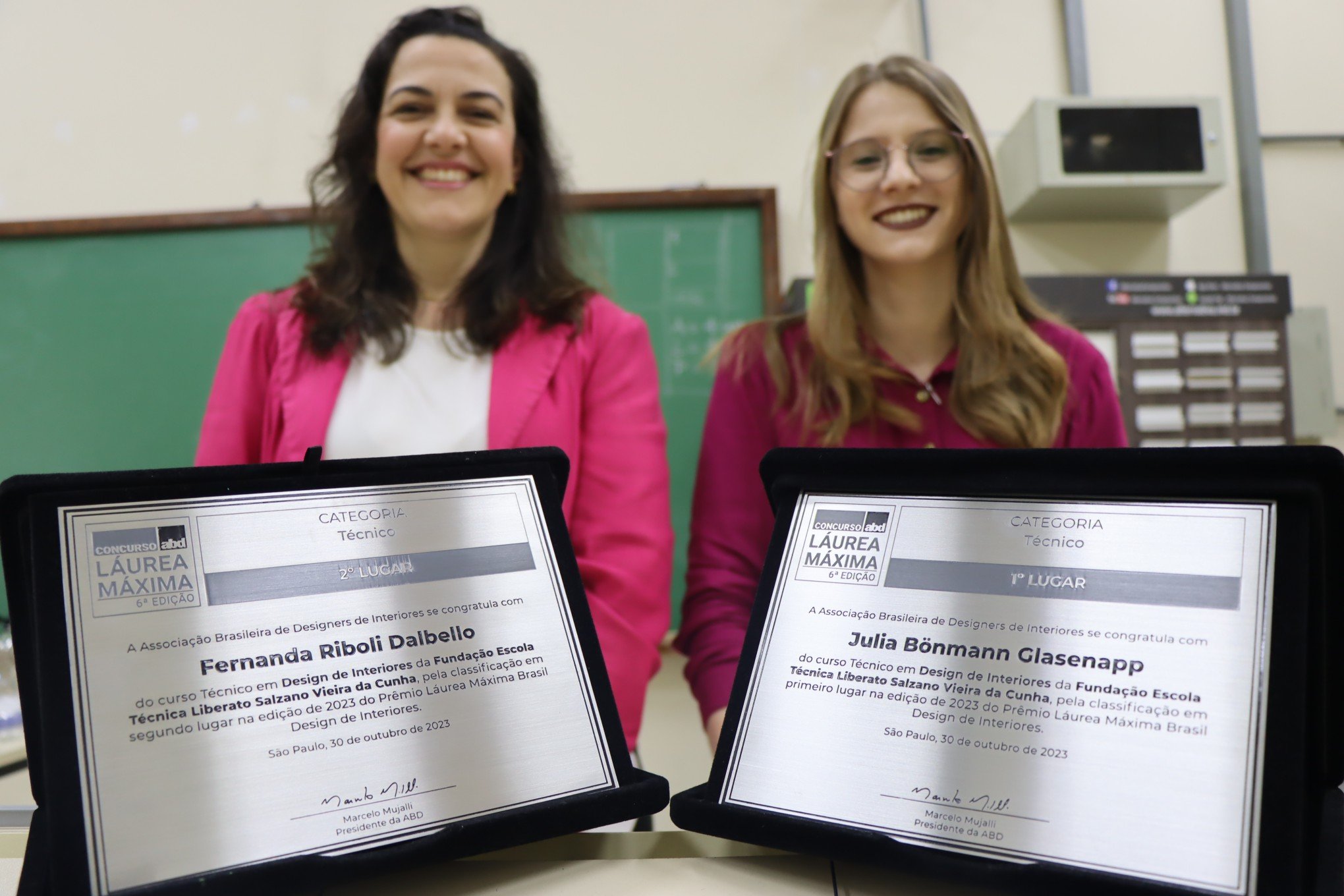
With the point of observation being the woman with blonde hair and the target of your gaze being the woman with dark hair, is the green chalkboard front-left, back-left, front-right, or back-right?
front-right

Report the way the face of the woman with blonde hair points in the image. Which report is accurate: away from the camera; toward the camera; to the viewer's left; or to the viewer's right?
toward the camera

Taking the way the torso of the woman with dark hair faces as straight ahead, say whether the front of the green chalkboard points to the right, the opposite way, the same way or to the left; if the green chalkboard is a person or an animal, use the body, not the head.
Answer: the same way

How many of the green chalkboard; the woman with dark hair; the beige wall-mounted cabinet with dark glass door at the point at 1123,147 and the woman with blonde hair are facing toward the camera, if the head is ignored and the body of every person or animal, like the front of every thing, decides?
4

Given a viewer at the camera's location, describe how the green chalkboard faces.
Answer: facing the viewer

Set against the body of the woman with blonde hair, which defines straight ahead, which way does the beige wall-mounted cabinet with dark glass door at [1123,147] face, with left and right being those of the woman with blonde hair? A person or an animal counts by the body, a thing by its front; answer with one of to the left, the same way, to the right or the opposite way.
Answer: the same way

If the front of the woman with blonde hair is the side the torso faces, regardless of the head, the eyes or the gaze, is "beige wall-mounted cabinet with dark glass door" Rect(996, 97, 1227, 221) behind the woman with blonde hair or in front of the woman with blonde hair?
behind

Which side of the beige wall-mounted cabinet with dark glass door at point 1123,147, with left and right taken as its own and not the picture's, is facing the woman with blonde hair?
front

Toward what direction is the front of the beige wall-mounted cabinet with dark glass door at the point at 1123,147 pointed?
toward the camera

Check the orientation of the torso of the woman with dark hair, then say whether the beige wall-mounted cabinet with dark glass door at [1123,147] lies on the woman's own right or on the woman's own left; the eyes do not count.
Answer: on the woman's own left

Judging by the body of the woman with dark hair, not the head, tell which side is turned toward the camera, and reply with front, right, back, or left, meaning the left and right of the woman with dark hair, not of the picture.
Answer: front

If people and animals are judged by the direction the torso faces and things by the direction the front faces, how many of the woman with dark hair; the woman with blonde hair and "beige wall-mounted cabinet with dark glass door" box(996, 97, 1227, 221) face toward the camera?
3
